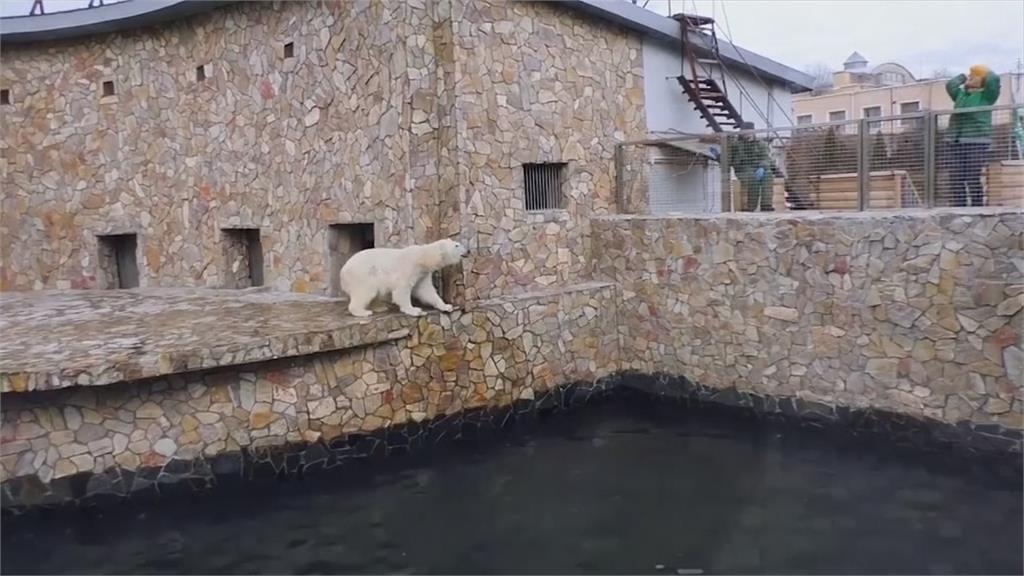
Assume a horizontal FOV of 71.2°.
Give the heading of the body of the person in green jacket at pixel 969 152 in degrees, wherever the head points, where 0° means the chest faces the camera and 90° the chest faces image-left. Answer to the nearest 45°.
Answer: approximately 45°

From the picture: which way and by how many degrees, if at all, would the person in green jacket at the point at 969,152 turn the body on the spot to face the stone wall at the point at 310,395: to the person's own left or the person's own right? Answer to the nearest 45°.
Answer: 0° — they already face it

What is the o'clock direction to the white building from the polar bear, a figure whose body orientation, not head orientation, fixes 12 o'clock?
The white building is roughly at 11 o'clock from the polar bear.

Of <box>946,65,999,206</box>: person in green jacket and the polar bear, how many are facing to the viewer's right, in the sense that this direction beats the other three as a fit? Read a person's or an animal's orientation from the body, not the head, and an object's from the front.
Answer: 1

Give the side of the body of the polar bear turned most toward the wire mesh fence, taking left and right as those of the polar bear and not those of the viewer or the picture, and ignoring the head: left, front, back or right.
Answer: front

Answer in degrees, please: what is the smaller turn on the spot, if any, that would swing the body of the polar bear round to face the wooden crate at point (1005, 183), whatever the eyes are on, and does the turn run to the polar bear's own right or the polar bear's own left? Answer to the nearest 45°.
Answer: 0° — it already faces it

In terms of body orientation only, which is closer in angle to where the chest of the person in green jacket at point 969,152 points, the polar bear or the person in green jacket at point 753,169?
the polar bear

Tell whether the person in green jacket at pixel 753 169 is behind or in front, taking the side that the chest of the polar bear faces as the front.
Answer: in front

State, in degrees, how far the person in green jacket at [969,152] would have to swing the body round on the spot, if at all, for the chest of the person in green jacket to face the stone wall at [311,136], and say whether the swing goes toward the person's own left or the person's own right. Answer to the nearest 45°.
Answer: approximately 45° to the person's own right

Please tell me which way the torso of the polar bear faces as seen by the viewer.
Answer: to the viewer's right

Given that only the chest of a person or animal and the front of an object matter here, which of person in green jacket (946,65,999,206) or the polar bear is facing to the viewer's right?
the polar bear

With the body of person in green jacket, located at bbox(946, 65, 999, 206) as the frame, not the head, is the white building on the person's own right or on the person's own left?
on the person's own right
